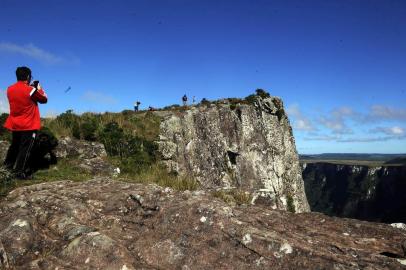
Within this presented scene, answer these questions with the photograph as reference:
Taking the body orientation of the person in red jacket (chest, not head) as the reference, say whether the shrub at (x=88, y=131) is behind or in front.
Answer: in front

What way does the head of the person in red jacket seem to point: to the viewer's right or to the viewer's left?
to the viewer's right

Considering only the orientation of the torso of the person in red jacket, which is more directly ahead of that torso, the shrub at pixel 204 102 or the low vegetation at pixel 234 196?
the shrub

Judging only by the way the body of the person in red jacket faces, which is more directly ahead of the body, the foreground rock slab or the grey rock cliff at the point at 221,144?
the grey rock cliff

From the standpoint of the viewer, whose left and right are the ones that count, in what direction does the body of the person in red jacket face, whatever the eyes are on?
facing away from the viewer and to the right of the viewer

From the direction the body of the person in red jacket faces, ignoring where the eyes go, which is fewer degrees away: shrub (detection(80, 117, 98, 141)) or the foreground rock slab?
the shrub

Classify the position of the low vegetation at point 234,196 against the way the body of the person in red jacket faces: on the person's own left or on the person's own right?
on the person's own right

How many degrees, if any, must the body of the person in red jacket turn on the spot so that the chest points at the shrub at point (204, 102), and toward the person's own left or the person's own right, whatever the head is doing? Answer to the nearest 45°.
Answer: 0° — they already face it

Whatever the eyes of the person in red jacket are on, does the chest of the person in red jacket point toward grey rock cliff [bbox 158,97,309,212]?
yes

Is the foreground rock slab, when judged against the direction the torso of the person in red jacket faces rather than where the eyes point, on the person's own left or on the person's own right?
on the person's own right

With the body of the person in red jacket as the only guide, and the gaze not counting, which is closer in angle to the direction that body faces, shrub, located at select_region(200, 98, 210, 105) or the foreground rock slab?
the shrub
